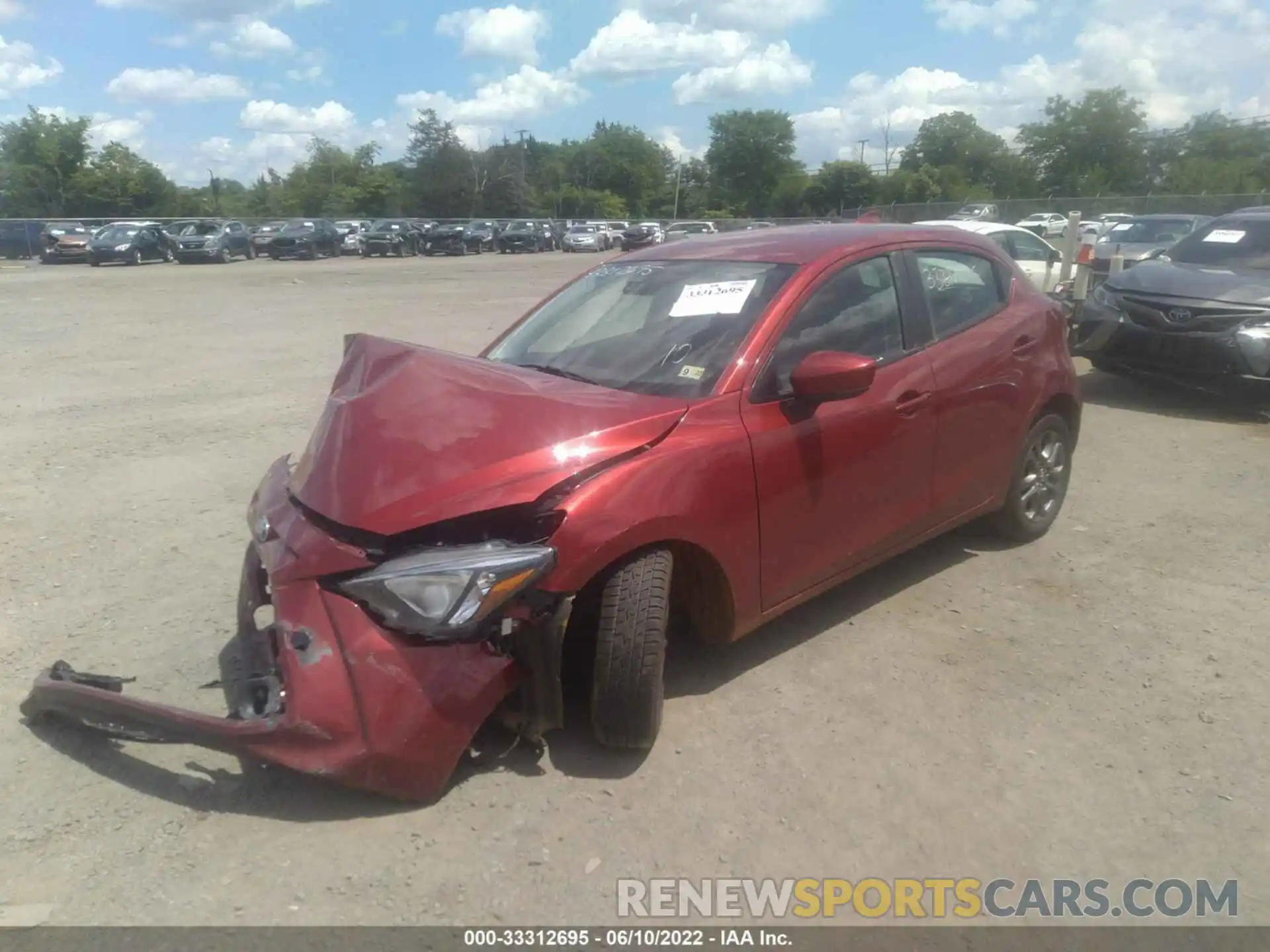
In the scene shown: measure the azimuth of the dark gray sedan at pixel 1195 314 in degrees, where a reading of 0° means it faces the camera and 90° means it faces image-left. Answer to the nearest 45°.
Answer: approximately 45°

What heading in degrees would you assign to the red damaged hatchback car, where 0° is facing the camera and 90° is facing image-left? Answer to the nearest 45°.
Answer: approximately 45°

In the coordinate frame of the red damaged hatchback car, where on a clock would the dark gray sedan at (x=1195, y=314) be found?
The dark gray sedan is roughly at 6 o'clock from the red damaged hatchback car.

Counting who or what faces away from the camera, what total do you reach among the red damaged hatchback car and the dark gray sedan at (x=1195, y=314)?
0

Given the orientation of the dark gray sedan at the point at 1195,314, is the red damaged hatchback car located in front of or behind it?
in front
